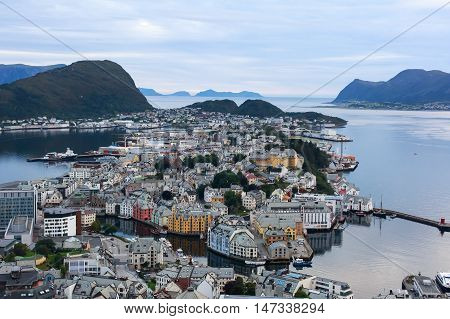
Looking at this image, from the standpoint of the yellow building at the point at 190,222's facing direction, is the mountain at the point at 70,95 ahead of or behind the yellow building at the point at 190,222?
behind

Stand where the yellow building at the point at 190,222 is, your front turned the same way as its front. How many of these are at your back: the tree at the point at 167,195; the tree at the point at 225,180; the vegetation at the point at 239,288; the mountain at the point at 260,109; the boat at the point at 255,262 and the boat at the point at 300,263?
3

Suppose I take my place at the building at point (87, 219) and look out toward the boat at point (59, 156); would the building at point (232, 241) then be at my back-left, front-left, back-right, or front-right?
back-right

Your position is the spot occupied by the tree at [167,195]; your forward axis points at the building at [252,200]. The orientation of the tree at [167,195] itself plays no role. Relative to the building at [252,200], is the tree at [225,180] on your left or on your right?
left

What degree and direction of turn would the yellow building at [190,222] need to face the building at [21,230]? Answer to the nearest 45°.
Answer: approximately 45° to its right

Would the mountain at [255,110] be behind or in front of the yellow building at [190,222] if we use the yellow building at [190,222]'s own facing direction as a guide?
behind

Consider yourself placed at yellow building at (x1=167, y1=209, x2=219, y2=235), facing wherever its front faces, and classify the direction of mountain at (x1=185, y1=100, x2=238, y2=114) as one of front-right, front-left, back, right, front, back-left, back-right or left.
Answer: back

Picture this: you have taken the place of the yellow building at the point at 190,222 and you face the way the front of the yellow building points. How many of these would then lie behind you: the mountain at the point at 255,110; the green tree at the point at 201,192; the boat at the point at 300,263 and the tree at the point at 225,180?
3

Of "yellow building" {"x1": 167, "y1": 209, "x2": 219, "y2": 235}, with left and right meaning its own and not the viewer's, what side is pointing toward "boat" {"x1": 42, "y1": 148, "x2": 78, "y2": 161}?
back

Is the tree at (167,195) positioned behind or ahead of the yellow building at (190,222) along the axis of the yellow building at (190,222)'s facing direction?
behind

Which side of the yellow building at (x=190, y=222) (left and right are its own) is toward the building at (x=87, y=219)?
right

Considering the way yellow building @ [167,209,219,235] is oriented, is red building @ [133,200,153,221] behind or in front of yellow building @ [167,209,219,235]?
behind

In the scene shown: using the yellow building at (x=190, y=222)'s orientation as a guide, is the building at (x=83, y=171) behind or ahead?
behind

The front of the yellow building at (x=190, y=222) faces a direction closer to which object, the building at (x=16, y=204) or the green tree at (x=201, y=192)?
the building

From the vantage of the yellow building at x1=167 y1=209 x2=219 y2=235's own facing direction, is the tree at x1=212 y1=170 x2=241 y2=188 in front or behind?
behind

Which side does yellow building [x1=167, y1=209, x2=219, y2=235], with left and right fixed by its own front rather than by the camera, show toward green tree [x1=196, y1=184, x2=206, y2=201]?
back

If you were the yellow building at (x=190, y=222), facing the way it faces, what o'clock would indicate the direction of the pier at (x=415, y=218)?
The pier is roughly at 9 o'clock from the yellow building.

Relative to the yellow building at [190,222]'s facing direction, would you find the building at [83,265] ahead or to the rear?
ahead

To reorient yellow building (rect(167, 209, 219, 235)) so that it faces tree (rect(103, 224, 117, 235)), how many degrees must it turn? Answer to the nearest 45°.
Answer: approximately 90° to its right
